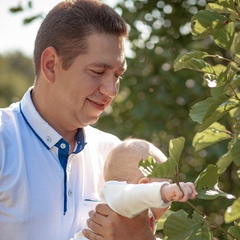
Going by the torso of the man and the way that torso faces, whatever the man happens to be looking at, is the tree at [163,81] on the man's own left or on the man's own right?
on the man's own left

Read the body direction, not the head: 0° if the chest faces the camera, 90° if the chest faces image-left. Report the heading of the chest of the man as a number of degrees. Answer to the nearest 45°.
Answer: approximately 315°

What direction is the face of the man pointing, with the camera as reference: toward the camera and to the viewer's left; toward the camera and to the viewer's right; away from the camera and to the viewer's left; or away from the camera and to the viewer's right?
toward the camera and to the viewer's right
